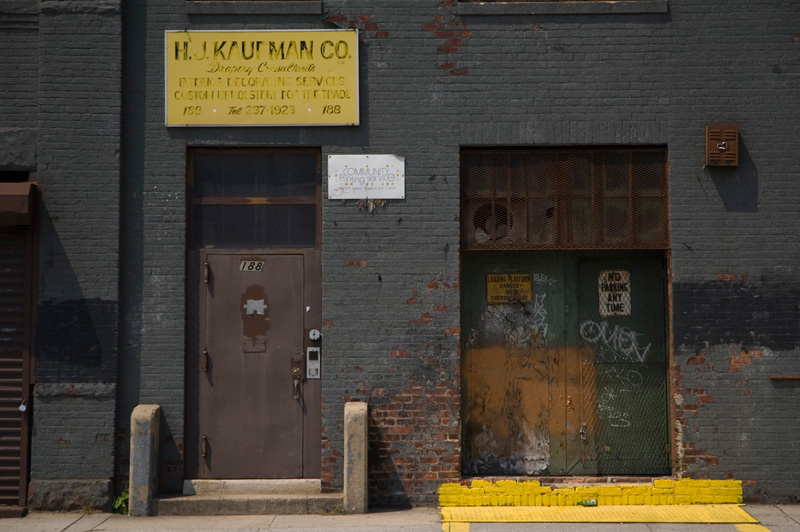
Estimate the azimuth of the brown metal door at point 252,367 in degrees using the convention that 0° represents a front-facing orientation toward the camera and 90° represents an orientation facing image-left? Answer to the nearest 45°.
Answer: approximately 0°

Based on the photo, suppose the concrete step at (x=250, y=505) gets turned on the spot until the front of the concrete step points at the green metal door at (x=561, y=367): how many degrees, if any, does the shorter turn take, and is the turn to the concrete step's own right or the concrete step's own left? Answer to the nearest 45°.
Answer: approximately 90° to the concrete step's own left

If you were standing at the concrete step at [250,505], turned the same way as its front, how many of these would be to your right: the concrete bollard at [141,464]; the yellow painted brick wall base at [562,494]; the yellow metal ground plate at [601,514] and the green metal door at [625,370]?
1

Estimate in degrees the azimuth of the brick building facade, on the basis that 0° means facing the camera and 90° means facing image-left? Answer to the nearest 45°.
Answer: approximately 0°

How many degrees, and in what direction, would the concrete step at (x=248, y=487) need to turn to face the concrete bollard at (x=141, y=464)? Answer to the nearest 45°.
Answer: approximately 90° to its right

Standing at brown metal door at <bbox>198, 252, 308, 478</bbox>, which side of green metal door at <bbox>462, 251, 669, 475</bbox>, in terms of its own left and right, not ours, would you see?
right

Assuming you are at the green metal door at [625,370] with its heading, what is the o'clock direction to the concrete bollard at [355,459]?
The concrete bollard is roughly at 2 o'clock from the green metal door.

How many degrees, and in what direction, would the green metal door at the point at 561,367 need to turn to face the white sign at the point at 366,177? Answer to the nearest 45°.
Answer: approximately 90° to its right

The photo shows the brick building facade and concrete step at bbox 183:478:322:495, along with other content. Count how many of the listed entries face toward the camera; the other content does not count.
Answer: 2

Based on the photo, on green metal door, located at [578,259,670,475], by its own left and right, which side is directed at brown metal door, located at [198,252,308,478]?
right
